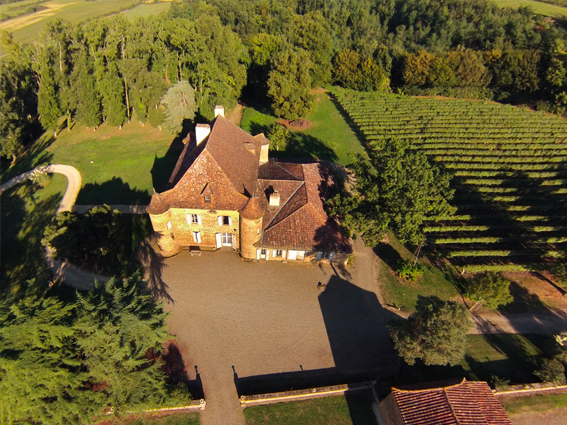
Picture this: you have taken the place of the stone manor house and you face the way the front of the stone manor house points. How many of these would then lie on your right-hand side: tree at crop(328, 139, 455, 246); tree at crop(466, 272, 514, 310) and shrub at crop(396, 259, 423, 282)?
0

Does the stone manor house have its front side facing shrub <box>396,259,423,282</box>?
no

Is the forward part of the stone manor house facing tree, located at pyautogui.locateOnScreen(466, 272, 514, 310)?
no

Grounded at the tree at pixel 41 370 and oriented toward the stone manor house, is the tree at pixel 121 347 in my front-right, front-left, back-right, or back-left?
front-right

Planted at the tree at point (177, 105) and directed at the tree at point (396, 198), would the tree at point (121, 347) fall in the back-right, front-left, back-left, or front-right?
front-right

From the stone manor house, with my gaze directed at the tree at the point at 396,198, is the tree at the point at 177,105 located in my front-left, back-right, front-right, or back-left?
back-left

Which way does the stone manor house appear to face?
toward the camera

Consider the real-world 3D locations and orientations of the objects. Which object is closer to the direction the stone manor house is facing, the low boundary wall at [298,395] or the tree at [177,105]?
the low boundary wall

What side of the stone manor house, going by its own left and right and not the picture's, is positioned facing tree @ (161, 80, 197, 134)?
back

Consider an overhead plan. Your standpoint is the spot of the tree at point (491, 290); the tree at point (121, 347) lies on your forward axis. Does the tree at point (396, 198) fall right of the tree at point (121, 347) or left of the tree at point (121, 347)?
right

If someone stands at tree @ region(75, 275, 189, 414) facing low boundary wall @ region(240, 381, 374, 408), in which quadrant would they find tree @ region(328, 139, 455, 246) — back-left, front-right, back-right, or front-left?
front-left

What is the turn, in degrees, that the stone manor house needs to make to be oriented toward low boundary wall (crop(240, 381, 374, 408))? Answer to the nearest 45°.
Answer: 0° — it already faces it

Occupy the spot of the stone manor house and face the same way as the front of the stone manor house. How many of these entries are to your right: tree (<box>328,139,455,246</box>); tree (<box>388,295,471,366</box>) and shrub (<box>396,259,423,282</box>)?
0

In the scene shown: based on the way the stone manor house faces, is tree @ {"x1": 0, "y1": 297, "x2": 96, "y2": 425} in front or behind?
in front
